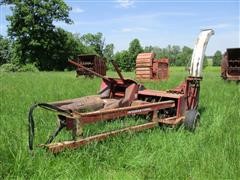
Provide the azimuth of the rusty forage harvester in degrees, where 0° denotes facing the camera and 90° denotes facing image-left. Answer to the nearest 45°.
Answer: approximately 45°

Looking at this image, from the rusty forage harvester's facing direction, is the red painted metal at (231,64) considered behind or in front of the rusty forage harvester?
behind

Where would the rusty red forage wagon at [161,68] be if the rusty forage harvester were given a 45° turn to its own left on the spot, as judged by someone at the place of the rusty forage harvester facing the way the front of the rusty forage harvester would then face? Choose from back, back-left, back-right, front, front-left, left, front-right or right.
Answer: back

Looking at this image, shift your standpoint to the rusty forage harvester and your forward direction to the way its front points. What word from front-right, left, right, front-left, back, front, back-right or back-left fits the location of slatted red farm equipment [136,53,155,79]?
back-right
